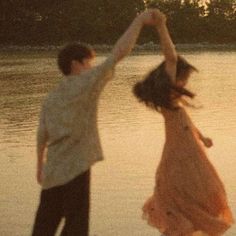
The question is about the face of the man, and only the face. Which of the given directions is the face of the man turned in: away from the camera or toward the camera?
away from the camera

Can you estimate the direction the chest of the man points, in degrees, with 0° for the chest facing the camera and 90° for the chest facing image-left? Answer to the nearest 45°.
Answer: approximately 225°
